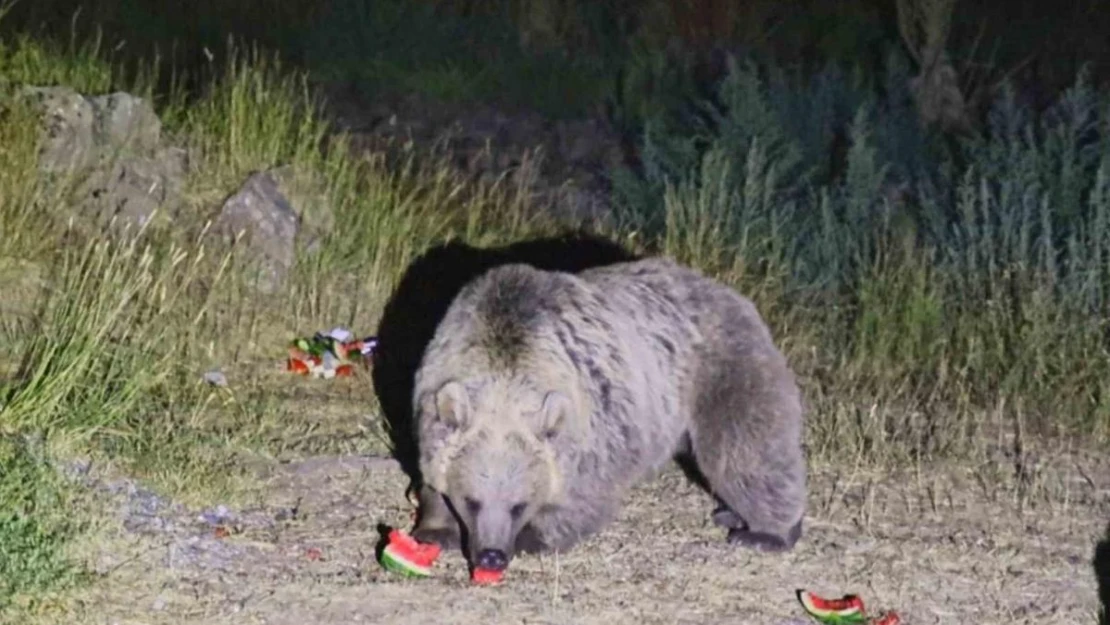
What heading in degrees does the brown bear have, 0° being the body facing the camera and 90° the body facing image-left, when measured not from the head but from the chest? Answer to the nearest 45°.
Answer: approximately 45°

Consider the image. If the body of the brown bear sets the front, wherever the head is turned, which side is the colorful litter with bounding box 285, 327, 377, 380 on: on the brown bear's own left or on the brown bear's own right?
on the brown bear's own right

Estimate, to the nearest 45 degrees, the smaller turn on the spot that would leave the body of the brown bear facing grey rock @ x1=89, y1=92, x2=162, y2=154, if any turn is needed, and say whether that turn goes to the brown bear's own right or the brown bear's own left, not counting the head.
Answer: approximately 90° to the brown bear's own right

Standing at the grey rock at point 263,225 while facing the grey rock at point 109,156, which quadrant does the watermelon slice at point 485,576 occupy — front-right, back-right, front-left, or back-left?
back-left

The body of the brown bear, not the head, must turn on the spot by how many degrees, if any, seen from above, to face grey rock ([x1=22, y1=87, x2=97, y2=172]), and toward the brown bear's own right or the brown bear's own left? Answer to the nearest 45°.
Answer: approximately 90° to the brown bear's own right

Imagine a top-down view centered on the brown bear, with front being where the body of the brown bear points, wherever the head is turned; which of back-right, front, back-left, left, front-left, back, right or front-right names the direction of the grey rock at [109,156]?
right

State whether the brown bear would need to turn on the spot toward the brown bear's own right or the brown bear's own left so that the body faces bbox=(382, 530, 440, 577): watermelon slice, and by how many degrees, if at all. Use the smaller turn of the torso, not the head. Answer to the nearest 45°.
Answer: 0° — it already faces it

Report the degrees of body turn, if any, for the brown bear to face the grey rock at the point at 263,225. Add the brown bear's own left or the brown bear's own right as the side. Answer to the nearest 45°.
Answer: approximately 90° to the brown bear's own right

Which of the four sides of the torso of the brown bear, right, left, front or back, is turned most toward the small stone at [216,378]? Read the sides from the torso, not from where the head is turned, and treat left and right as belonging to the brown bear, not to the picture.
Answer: right

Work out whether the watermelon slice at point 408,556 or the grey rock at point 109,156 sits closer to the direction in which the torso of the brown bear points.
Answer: the watermelon slice

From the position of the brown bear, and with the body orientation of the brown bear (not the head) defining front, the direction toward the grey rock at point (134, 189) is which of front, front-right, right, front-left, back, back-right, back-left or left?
right
